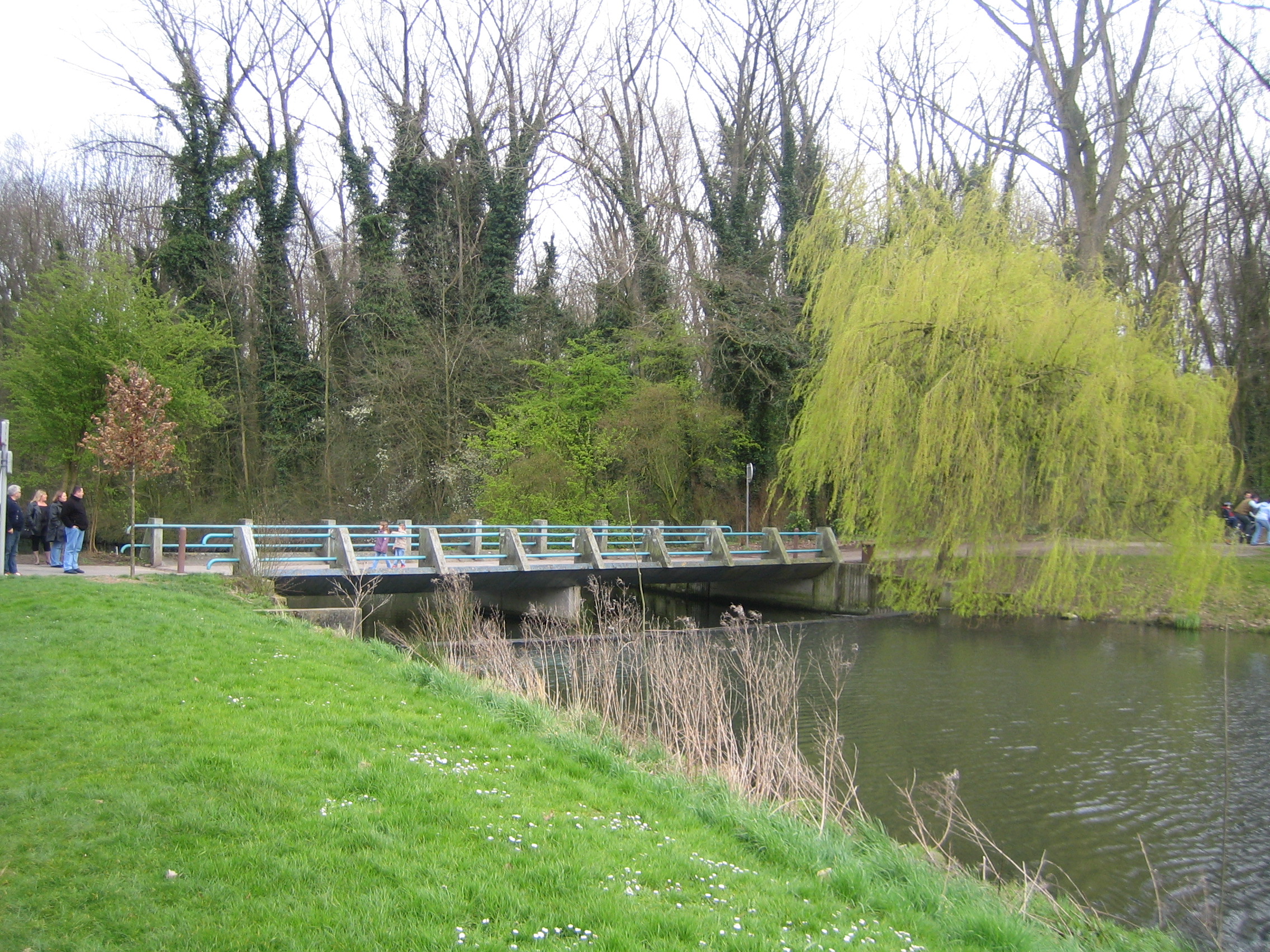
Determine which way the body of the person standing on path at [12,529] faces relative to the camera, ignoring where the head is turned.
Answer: to the viewer's right

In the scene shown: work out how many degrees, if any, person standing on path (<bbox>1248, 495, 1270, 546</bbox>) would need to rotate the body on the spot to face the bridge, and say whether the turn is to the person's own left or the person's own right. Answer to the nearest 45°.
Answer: approximately 45° to the person's own left

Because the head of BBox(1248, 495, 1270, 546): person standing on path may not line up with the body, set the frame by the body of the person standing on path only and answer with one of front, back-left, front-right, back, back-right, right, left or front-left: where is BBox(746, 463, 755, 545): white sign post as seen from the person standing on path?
front-left

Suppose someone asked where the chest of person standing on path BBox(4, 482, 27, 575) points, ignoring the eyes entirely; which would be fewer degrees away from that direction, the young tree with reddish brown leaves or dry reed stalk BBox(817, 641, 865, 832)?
the young tree with reddish brown leaves

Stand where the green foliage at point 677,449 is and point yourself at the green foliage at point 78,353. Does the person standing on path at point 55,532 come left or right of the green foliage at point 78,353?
left

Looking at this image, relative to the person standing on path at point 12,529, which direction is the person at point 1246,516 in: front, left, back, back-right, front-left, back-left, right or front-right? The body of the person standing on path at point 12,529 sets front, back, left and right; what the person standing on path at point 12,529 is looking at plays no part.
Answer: front

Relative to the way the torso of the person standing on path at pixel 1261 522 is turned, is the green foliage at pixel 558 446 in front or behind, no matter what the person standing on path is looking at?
in front

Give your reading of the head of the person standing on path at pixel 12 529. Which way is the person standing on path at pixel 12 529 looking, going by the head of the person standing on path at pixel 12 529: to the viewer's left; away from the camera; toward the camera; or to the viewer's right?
to the viewer's right

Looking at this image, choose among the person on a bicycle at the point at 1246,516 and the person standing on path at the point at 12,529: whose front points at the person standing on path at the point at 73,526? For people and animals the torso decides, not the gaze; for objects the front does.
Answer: the person standing on path at the point at 12,529

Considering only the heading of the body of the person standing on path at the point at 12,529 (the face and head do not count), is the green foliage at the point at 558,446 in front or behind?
in front

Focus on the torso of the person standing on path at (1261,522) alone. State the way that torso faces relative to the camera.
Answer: to the viewer's left

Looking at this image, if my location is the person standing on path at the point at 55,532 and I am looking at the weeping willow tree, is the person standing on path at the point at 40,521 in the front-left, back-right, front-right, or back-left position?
back-left

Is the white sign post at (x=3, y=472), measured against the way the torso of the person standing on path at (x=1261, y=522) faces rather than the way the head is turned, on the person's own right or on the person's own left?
on the person's own left

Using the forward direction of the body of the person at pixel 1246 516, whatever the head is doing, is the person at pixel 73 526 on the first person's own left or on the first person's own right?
on the first person's own right

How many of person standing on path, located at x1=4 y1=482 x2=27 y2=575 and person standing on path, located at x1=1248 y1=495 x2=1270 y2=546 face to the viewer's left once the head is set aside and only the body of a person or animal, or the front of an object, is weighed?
1
